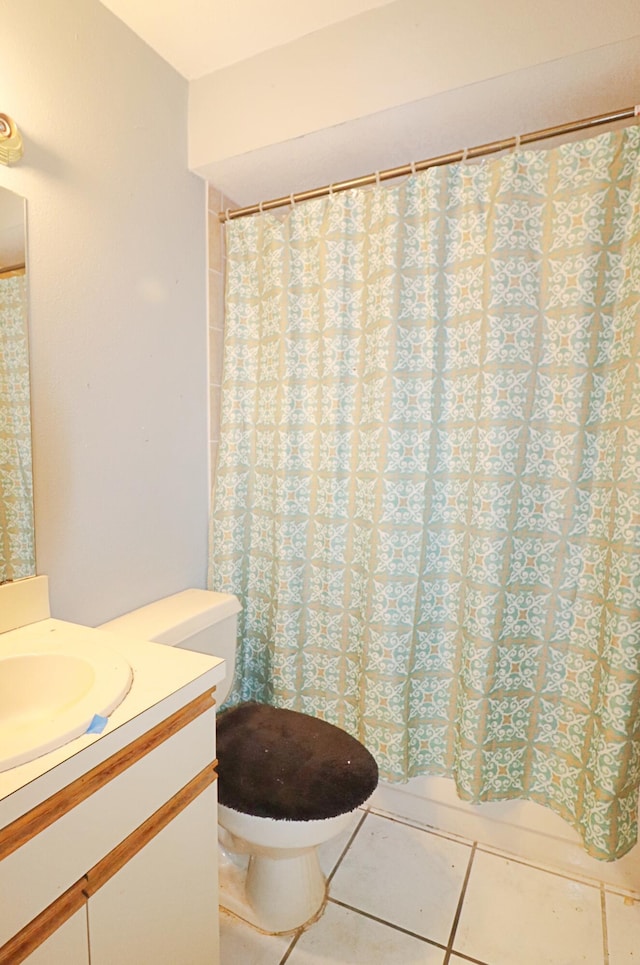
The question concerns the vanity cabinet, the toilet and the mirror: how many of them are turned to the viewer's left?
0

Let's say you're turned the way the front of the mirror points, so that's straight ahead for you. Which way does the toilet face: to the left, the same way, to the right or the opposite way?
the same way

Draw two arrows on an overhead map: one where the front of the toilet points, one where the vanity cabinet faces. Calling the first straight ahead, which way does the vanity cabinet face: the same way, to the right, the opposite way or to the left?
the same way

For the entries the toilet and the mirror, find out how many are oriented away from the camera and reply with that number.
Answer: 0

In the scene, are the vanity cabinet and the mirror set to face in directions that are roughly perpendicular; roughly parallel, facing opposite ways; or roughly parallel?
roughly parallel

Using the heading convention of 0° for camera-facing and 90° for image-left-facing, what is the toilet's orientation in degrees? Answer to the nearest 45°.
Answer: approximately 315°

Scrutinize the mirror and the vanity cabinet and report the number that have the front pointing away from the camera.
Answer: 0

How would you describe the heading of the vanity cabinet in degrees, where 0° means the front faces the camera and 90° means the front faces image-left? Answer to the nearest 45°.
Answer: approximately 315°

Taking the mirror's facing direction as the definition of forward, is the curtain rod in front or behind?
in front
